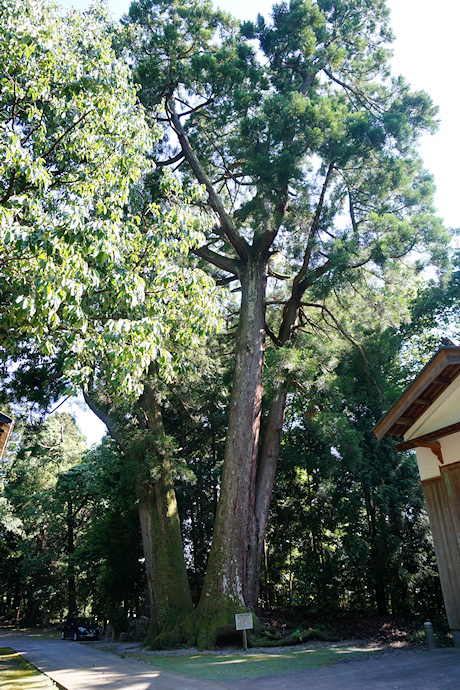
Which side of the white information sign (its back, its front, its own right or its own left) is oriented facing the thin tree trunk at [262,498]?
back

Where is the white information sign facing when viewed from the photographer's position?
facing the viewer

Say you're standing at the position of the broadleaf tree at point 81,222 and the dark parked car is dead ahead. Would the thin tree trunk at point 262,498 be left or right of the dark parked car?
right

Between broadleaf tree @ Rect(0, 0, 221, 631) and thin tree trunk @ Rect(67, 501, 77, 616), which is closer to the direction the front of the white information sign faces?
the broadleaf tree

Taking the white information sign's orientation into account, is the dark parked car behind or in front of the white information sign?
behind

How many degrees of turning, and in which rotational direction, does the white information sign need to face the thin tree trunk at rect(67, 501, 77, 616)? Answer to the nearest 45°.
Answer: approximately 135° to its right

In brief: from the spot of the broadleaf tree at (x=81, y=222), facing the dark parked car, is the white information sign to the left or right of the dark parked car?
right
